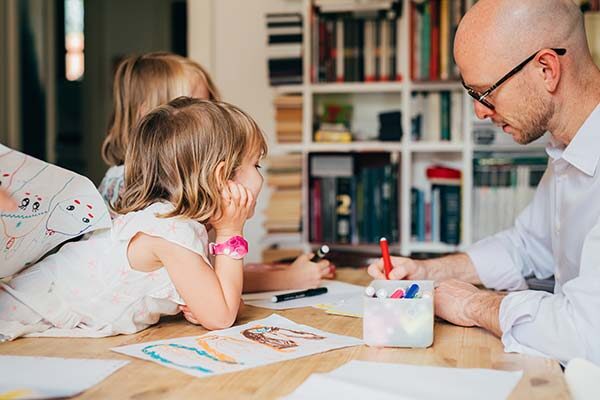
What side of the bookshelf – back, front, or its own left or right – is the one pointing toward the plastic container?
front

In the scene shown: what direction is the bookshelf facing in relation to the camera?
toward the camera

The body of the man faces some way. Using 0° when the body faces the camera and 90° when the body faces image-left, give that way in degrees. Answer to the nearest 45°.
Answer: approximately 90°

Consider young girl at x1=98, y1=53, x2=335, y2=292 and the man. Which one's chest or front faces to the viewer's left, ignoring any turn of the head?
the man

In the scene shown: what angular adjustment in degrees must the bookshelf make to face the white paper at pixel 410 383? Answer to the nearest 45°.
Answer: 0° — it already faces it

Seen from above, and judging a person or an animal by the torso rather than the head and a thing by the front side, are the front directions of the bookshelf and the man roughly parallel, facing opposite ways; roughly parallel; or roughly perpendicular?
roughly perpendicular

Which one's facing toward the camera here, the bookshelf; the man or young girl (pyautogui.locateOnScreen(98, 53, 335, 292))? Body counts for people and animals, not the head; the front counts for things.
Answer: the bookshelf

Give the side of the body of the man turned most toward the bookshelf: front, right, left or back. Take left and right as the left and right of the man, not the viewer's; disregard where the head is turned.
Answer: right

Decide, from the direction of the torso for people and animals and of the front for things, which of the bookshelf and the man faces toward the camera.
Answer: the bookshelf

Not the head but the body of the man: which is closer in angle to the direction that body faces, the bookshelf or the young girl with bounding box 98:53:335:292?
the young girl

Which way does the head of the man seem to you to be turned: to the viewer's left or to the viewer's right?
to the viewer's left

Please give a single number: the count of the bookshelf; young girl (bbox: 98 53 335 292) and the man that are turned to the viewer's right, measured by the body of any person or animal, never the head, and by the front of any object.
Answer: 1

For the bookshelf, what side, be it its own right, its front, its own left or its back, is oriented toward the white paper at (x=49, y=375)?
front

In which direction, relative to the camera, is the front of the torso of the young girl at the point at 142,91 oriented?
to the viewer's right
